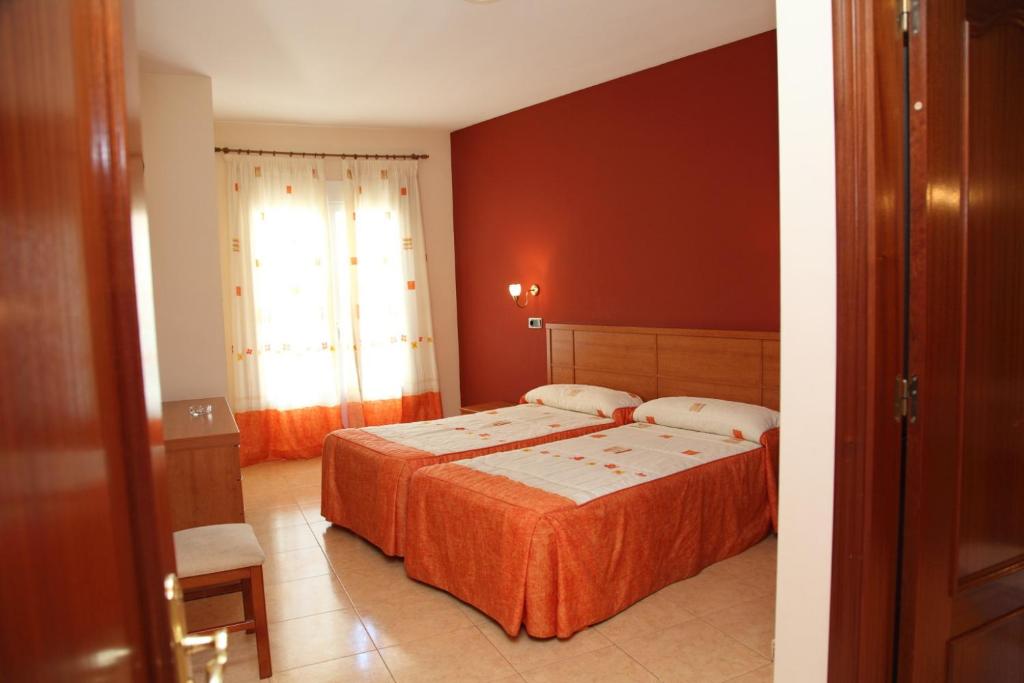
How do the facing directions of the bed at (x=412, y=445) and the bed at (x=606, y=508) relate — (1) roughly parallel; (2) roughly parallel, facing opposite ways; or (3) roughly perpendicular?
roughly parallel

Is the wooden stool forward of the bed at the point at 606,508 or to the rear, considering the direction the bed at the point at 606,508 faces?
forward

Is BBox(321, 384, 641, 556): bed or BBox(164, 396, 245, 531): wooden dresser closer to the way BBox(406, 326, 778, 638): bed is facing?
the wooden dresser

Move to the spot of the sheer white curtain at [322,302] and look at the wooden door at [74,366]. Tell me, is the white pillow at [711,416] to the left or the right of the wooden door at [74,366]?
left

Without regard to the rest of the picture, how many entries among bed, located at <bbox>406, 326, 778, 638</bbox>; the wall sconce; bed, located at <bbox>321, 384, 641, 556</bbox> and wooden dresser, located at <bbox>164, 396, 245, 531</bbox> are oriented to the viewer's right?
1

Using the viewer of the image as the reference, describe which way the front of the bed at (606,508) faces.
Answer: facing the viewer and to the left of the viewer

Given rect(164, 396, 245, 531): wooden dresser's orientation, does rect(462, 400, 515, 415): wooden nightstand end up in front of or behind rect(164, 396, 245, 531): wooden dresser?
in front

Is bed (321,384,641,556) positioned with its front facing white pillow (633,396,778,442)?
no

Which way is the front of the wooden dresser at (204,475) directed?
to the viewer's right

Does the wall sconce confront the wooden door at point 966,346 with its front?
no

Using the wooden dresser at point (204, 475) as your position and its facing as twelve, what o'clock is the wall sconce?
The wall sconce is roughly at 11 o'clock from the wooden dresser.

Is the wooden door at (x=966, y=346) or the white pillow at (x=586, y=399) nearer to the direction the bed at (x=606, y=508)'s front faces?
the wooden door

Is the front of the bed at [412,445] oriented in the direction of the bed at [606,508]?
no

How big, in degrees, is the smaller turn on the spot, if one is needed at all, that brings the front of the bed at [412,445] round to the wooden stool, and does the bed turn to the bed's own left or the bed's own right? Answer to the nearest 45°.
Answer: approximately 45° to the bed's own left

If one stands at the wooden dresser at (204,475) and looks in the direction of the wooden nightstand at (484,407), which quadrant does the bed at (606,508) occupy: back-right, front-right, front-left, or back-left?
front-right
